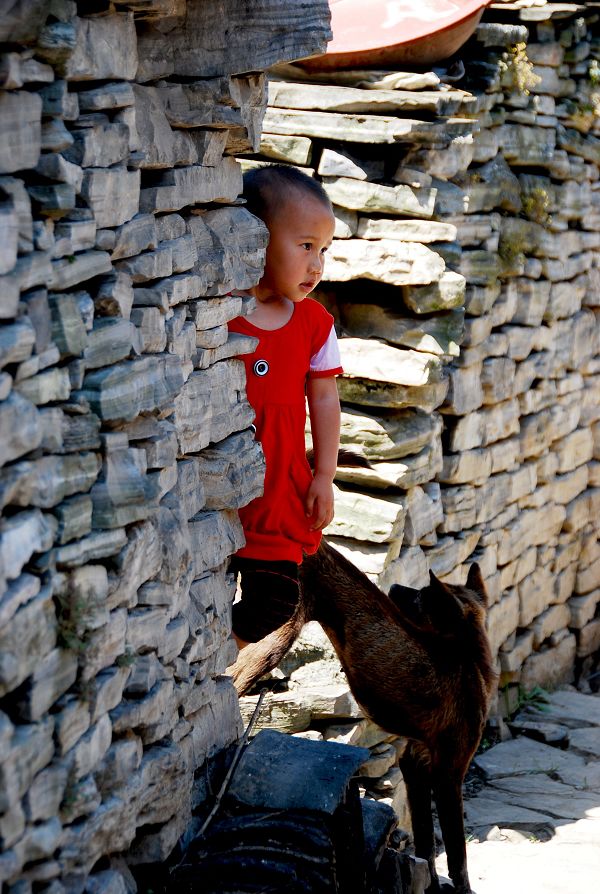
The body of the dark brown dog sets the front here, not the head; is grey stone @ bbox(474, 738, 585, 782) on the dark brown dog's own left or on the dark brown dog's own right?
on the dark brown dog's own left

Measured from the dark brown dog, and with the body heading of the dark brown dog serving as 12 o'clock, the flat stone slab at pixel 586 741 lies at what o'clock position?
The flat stone slab is roughly at 10 o'clock from the dark brown dog.

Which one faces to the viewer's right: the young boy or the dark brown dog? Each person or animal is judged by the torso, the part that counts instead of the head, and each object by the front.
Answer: the dark brown dog

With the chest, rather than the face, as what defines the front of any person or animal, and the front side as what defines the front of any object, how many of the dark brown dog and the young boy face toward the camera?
1

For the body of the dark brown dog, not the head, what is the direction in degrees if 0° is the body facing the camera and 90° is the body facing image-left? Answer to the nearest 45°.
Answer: approximately 270°
